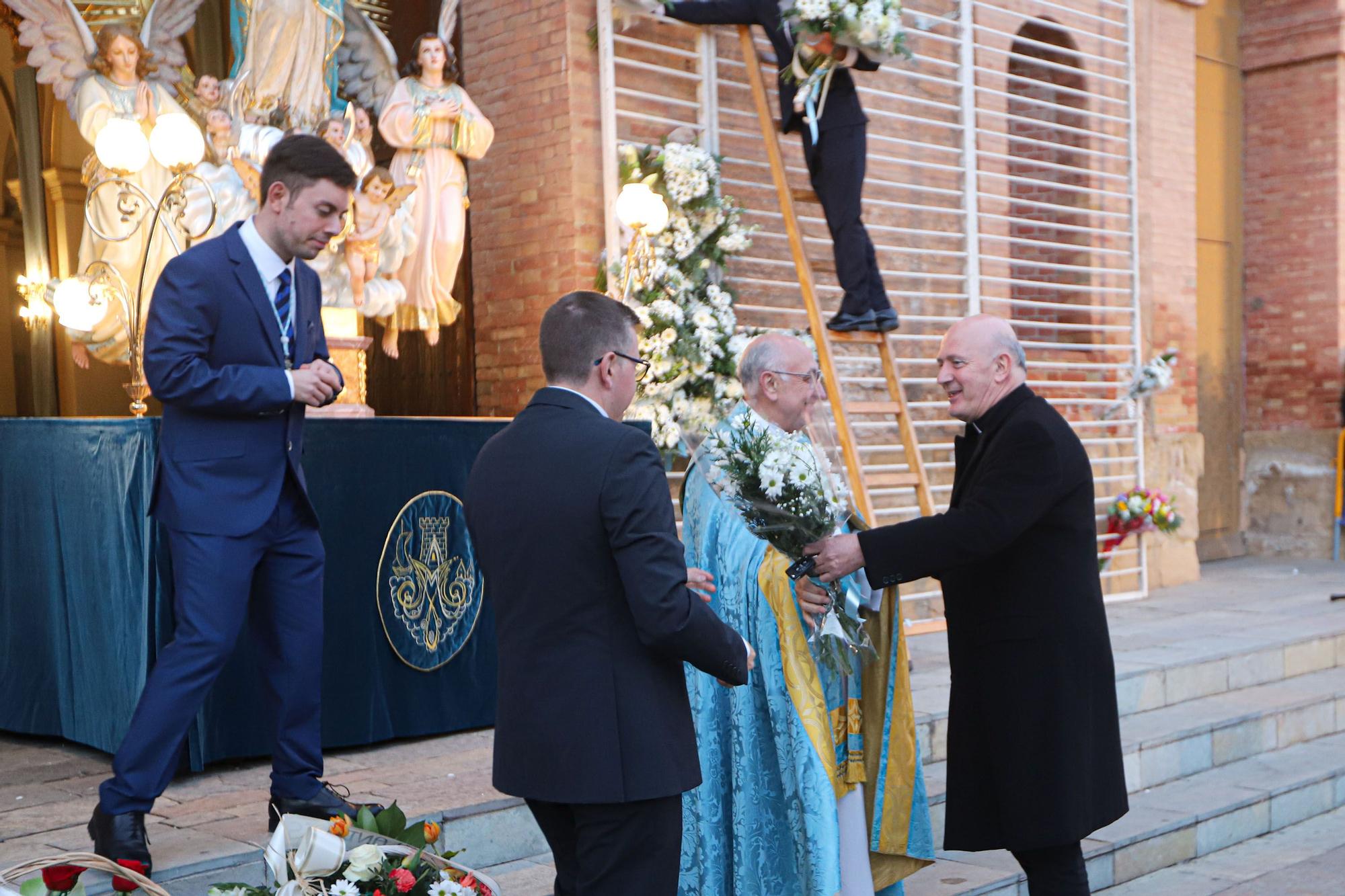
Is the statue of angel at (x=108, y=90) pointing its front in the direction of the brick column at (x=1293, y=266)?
no

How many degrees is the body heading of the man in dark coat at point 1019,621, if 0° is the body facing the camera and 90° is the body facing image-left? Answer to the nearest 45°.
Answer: approximately 90°

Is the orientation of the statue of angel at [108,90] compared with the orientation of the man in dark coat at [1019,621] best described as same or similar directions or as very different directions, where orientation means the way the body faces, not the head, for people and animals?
very different directions

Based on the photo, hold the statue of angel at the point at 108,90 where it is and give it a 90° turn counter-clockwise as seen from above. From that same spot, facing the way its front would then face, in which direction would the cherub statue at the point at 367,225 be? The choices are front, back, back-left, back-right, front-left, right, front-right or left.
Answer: front-right

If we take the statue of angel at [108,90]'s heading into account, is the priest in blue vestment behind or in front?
in front

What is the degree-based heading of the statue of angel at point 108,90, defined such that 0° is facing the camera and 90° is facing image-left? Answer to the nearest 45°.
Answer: approximately 315°

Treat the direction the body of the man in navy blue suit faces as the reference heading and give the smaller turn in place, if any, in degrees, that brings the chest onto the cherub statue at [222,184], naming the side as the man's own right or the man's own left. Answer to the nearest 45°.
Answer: approximately 135° to the man's own left

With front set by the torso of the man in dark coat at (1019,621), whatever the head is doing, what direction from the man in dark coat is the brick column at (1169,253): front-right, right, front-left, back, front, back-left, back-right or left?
right

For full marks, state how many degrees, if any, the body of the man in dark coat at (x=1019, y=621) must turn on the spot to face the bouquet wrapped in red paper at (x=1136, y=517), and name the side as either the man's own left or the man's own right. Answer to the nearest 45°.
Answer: approximately 90° to the man's own right

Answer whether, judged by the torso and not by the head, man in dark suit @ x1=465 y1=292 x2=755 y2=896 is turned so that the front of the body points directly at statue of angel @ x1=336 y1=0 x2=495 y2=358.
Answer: no

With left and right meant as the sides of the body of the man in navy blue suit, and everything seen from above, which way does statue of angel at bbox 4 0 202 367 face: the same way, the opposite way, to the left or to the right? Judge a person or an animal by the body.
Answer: the same way
